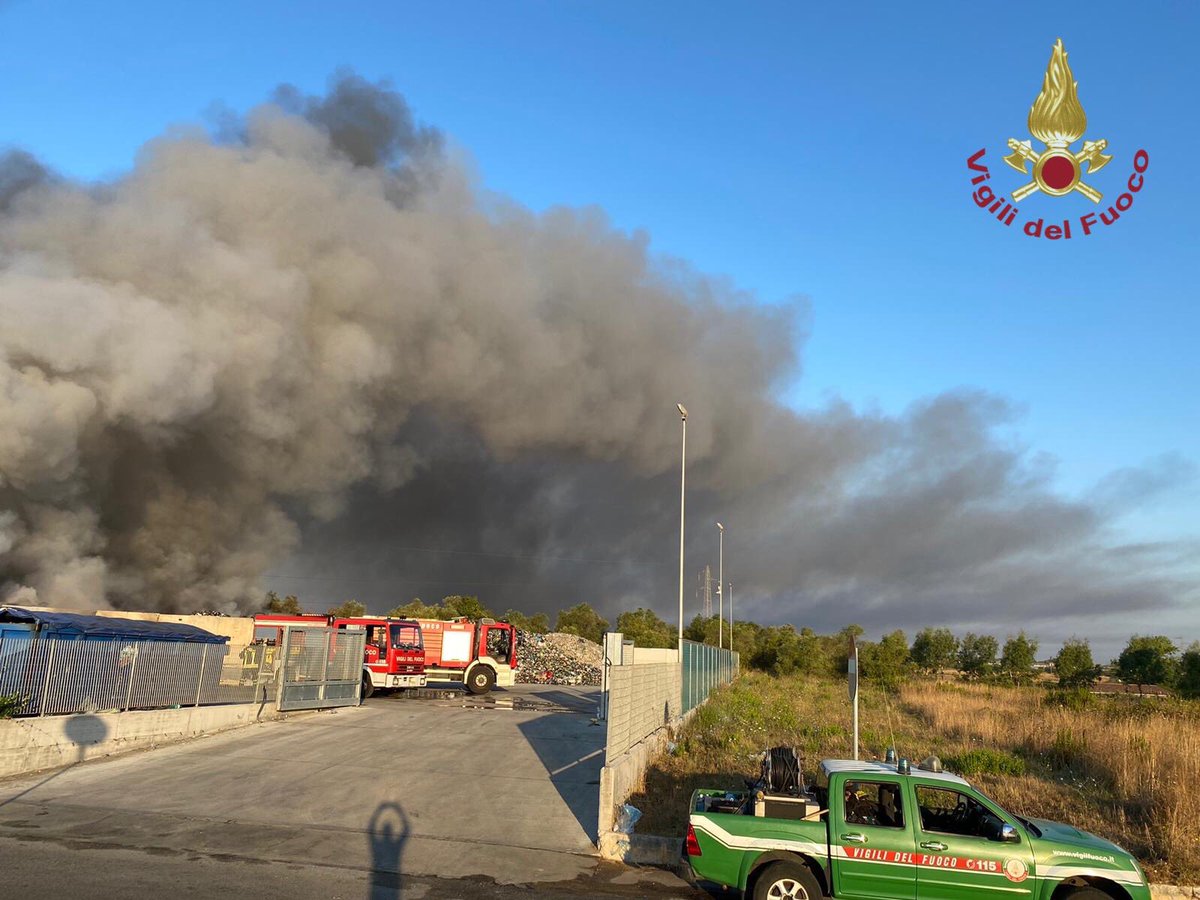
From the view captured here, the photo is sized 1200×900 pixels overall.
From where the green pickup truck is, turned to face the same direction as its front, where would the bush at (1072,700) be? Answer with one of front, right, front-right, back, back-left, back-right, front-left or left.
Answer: left

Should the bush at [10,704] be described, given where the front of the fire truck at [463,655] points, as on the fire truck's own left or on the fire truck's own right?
on the fire truck's own right

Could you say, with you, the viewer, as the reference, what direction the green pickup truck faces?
facing to the right of the viewer

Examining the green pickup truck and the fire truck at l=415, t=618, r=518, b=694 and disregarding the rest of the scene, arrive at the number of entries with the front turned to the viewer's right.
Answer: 2

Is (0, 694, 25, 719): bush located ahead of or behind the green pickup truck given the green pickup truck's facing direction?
behind

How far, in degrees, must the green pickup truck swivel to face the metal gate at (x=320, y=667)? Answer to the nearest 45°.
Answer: approximately 135° to its left

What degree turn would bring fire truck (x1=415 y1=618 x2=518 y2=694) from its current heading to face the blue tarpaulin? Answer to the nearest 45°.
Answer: approximately 135° to its right

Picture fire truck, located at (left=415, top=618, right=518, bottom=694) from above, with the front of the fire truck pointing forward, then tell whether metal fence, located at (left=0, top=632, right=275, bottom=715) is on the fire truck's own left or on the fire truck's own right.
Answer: on the fire truck's own right

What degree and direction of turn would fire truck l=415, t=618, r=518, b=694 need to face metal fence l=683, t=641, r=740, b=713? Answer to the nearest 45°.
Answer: approximately 45° to its right

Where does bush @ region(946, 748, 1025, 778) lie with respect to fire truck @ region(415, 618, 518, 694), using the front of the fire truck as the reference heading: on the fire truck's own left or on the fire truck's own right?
on the fire truck's own right

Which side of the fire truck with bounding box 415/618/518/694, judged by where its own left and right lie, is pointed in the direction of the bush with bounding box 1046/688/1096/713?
front

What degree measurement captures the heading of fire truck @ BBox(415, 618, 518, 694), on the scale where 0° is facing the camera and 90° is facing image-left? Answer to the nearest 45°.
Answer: approximately 270°

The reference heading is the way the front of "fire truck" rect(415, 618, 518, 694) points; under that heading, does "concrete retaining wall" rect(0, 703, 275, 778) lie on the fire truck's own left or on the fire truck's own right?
on the fire truck's own right

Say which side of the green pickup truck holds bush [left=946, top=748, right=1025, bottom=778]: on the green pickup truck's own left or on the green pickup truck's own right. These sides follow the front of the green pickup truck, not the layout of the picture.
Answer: on the green pickup truck's own left
